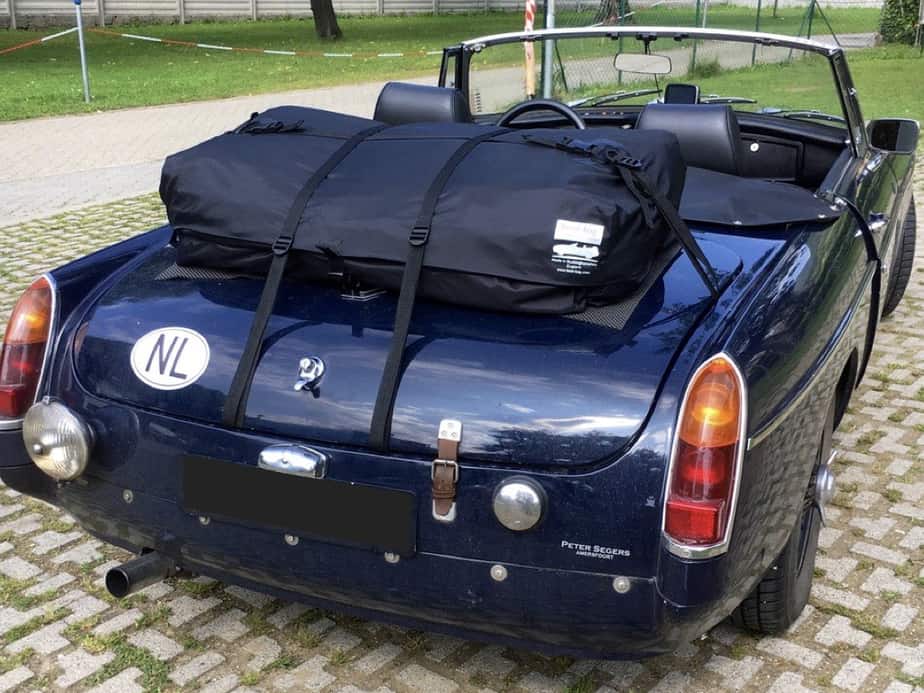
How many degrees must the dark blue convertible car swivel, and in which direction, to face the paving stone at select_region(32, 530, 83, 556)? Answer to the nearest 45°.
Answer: approximately 90° to its left

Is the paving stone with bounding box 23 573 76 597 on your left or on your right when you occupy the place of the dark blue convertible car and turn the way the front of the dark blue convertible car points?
on your left

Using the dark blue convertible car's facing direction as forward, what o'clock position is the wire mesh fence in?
The wire mesh fence is roughly at 11 o'clock from the dark blue convertible car.

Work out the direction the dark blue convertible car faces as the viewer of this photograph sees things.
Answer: facing away from the viewer and to the right of the viewer
